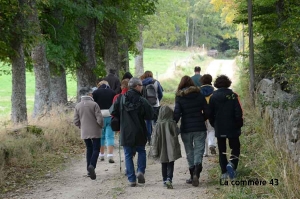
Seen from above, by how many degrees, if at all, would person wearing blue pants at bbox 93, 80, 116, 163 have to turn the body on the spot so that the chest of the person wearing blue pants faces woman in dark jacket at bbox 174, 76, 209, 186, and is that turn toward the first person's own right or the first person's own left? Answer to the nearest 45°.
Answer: approximately 135° to the first person's own right

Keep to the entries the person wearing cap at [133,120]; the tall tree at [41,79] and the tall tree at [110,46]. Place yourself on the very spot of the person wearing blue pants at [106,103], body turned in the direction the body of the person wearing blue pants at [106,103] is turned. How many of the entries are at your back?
1

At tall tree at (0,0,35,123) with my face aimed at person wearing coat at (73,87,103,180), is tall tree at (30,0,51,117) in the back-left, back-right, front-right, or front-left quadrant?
back-left

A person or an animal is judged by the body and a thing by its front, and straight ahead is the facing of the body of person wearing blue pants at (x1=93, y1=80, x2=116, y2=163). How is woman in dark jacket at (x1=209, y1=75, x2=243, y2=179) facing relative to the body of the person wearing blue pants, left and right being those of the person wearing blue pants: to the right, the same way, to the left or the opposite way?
the same way

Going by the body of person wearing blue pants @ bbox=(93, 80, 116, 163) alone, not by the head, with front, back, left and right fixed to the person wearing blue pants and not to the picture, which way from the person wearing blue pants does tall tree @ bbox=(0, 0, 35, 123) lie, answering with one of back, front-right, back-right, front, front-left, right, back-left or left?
front-left

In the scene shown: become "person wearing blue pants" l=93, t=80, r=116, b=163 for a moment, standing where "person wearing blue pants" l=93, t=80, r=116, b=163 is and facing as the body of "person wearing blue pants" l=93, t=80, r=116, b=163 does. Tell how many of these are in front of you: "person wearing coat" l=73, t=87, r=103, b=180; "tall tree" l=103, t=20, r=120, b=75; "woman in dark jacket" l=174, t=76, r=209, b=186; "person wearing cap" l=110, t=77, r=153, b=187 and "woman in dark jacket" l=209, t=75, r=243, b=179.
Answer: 1

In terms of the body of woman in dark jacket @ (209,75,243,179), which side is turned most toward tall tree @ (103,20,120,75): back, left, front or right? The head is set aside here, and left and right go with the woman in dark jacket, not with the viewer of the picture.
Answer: front

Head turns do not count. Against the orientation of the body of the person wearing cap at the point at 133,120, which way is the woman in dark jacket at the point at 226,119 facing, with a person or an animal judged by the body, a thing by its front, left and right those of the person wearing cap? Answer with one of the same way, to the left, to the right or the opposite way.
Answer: the same way

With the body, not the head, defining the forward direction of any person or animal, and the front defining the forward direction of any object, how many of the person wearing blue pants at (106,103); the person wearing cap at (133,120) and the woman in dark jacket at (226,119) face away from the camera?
3

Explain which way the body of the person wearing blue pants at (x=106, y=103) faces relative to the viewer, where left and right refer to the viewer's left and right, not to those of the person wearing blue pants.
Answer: facing away from the viewer

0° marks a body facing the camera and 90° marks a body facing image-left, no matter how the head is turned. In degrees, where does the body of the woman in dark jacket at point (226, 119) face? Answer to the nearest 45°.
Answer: approximately 180°

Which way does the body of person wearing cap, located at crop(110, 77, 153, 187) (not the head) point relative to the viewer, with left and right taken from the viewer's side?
facing away from the viewer

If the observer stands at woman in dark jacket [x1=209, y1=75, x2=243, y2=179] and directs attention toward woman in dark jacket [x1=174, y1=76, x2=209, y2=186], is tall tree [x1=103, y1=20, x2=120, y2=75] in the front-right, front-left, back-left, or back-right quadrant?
front-right

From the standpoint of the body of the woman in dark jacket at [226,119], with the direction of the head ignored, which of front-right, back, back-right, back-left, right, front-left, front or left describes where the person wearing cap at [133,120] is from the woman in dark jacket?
left
